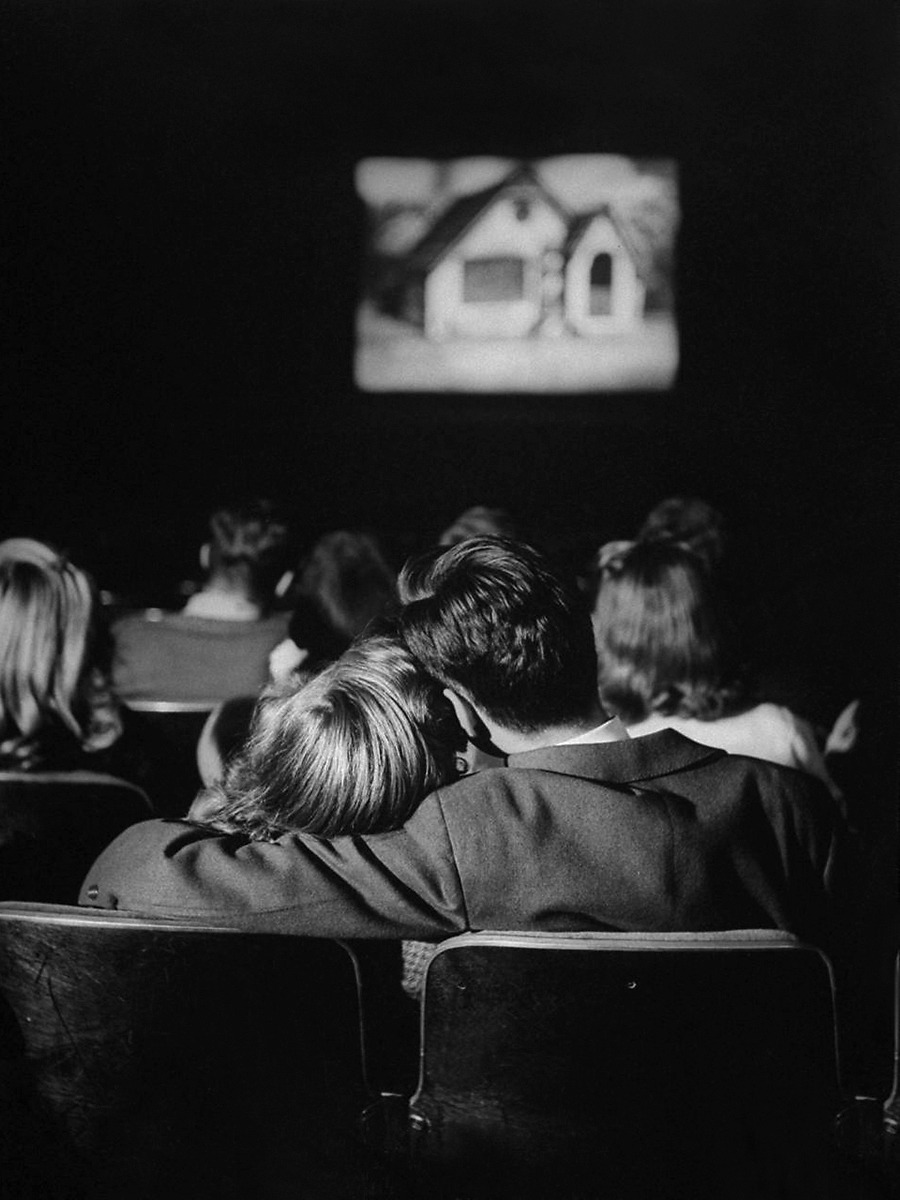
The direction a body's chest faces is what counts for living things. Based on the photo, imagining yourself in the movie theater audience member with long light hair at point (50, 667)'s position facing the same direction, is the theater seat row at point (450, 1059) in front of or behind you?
behind

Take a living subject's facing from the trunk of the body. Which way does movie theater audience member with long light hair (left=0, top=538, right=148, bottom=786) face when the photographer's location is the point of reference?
facing away from the viewer

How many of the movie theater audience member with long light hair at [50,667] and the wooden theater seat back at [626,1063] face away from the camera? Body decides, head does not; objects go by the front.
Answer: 2

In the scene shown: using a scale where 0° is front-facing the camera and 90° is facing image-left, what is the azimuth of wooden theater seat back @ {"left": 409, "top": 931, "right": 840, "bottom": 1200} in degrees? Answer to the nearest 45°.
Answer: approximately 180°

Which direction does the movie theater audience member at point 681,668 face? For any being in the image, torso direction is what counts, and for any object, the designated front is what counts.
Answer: away from the camera

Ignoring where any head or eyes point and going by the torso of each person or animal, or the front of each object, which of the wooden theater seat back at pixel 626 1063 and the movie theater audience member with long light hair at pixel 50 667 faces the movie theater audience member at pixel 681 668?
the wooden theater seat back

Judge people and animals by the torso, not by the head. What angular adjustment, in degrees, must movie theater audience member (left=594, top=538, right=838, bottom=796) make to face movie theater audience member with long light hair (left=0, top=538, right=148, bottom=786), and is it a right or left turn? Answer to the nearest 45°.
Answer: approximately 90° to their left

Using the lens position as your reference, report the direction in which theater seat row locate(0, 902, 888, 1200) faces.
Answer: facing away from the viewer
